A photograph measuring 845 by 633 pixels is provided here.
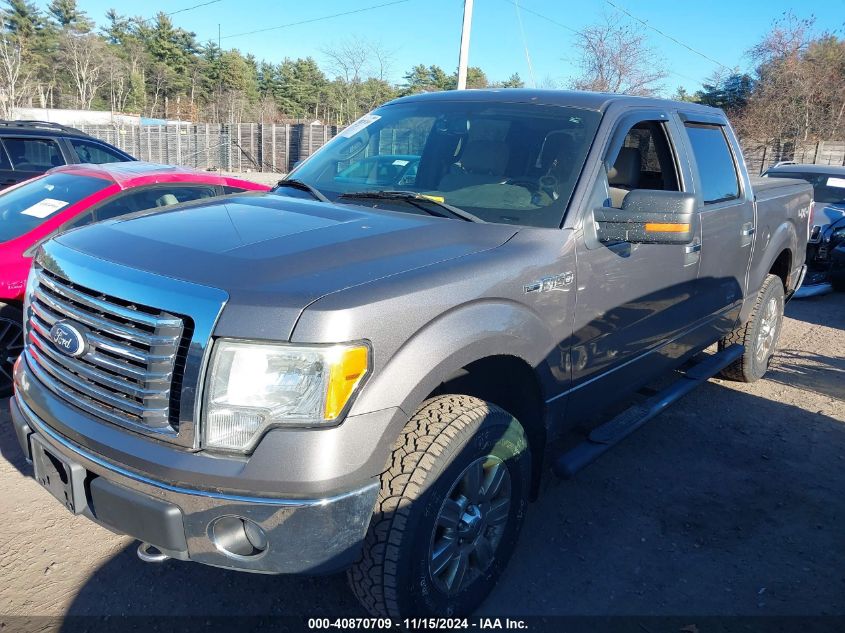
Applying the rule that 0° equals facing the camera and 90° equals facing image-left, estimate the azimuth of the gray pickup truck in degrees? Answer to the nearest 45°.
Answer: approximately 45°

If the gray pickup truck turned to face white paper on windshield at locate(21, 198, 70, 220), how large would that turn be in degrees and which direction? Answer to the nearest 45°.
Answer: approximately 90° to its right

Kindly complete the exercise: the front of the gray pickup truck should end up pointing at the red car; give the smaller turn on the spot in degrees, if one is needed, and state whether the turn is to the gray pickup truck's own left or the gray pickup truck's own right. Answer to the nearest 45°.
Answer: approximately 90° to the gray pickup truck's own right

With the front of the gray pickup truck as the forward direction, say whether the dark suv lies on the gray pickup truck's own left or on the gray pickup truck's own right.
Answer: on the gray pickup truck's own right
